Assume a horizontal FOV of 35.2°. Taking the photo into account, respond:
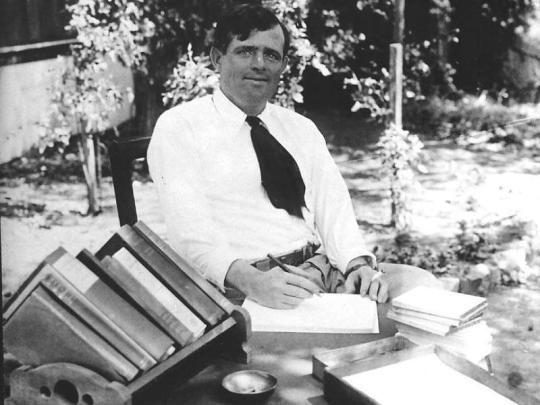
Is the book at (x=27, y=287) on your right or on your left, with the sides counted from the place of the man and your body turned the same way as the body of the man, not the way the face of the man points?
on your right

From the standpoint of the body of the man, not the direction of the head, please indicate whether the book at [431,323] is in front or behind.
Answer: in front

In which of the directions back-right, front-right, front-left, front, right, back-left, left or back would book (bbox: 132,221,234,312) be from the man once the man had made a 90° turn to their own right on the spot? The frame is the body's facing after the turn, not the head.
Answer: front-left

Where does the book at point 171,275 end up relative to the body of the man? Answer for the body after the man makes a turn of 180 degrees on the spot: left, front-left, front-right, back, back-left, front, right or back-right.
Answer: back-left

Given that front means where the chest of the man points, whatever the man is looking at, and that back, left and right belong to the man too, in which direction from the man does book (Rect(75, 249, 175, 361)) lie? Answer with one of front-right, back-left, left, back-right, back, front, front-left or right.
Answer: front-right

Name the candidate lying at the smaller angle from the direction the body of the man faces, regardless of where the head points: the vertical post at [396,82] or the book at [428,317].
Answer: the book

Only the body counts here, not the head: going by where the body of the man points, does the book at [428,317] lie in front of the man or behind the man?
in front

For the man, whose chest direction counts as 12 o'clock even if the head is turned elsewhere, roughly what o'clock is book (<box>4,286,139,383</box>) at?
The book is roughly at 2 o'clock from the man.

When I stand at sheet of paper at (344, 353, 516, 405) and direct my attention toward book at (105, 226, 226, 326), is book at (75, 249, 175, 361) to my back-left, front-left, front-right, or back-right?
front-left

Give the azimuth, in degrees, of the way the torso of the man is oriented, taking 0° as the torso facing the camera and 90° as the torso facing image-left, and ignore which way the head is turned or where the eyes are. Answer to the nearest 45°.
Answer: approximately 315°

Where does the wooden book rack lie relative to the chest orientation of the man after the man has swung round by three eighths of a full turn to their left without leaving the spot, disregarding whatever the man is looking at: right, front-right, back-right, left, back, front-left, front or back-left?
back

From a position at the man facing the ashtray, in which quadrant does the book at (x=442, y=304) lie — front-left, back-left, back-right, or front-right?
front-left

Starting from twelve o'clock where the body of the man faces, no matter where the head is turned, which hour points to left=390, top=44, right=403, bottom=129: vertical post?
The vertical post is roughly at 8 o'clock from the man.

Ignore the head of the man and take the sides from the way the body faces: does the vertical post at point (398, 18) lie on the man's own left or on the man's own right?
on the man's own left

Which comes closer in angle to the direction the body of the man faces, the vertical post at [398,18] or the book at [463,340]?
the book
